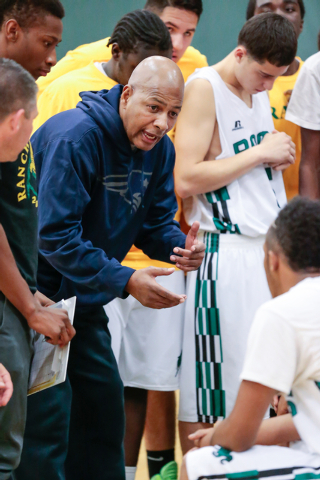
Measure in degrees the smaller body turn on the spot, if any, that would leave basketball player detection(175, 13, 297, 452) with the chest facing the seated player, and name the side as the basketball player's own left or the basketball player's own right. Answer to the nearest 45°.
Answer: approximately 45° to the basketball player's own right

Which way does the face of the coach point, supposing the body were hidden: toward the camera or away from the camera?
toward the camera

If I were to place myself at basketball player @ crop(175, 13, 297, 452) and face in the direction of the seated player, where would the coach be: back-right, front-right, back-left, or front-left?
front-right

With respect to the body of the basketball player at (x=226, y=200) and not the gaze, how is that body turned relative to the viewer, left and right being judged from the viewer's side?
facing the viewer and to the right of the viewer

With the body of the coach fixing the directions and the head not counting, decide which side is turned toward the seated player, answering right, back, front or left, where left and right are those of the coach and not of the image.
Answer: front

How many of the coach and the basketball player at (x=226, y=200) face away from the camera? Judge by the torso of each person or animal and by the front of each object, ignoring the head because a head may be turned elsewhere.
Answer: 0

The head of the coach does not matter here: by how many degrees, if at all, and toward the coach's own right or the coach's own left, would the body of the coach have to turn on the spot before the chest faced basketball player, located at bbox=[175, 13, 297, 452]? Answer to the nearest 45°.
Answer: approximately 90° to the coach's own left

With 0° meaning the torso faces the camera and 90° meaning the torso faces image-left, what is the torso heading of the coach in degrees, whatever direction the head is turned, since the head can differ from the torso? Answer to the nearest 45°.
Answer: approximately 315°

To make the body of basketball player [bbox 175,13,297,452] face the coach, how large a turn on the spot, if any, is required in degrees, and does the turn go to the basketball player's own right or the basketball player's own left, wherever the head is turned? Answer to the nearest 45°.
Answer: approximately 90° to the basketball player's own right

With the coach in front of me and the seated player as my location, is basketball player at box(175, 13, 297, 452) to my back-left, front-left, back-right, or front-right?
front-right

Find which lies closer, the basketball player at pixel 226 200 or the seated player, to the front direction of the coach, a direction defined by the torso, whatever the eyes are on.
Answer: the seated player
